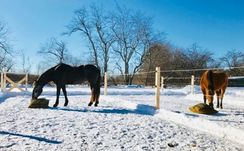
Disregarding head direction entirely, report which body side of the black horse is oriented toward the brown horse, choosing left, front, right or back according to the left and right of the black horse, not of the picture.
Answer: back

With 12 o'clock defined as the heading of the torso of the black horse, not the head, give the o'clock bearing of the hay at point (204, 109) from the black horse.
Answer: The hay is roughly at 7 o'clock from the black horse.

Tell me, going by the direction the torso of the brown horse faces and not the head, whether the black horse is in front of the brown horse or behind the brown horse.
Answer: in front

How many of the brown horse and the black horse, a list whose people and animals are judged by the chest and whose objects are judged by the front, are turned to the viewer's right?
0

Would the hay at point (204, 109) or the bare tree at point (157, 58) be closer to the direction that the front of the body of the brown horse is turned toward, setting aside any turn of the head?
the hay

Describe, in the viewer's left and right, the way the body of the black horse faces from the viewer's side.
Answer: facing to the left of the viewer

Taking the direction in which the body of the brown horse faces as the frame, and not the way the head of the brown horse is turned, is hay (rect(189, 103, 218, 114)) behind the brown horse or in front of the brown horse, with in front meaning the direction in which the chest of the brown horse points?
in front

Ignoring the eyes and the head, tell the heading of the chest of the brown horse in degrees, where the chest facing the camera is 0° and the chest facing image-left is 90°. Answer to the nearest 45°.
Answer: approximately 45°
